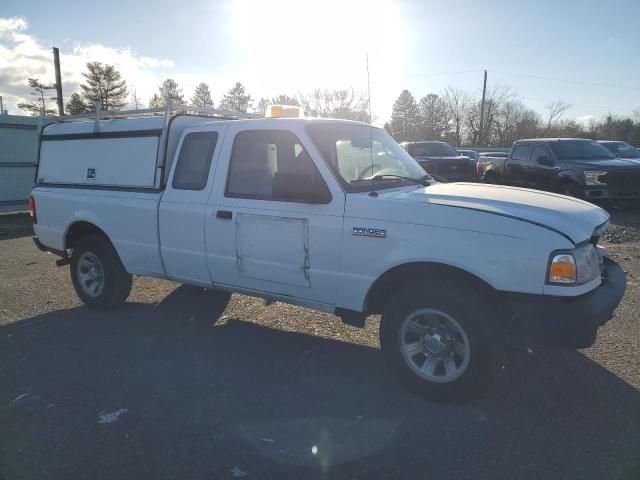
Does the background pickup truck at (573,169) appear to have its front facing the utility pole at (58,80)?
no

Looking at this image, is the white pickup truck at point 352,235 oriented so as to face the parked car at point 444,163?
no

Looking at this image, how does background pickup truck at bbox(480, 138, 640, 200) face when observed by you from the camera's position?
facing the viewer and to the right of the viewer

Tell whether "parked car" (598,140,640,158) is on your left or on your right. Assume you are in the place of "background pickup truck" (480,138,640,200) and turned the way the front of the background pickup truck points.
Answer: on your left

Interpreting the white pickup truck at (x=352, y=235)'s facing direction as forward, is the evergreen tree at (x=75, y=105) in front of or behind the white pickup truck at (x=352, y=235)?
behind

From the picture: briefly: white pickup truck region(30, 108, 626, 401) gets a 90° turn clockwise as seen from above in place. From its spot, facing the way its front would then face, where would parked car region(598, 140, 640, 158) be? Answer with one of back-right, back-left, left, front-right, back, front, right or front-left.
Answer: back

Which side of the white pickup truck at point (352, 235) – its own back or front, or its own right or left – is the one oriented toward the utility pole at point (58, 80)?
back

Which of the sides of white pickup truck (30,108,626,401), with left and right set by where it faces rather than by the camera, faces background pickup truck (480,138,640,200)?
left

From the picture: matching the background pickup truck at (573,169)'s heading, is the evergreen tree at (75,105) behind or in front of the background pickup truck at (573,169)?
behind

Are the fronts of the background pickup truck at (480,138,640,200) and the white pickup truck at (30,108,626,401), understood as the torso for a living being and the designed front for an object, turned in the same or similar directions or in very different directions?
same or similar directions

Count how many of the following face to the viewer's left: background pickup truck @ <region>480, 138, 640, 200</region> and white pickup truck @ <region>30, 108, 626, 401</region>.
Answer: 0

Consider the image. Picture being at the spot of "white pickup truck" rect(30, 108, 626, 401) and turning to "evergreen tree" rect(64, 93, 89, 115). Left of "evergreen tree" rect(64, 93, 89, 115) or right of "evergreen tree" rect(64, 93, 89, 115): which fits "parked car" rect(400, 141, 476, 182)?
right

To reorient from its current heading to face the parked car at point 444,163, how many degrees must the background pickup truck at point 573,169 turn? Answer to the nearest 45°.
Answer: approximately 180°
